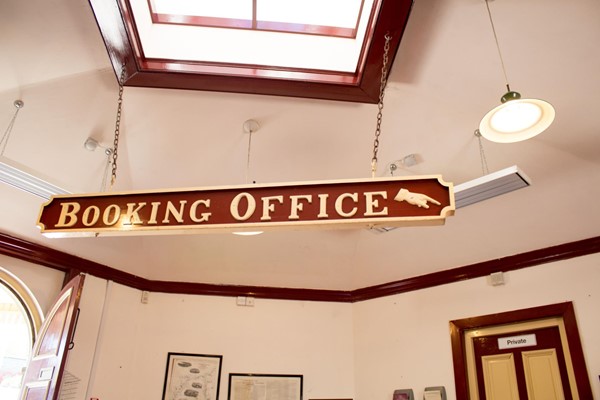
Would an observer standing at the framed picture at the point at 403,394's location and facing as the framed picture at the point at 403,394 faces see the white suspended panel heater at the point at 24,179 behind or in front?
in front

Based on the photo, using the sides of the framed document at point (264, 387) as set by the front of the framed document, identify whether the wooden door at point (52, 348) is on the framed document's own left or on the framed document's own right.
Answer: on the framed document's own right

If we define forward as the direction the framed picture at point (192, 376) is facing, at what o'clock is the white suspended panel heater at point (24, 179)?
The white suspended panel heater is roughly at 1 o'clock from the framed picture.

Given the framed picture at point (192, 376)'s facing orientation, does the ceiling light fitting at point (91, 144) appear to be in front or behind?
in front

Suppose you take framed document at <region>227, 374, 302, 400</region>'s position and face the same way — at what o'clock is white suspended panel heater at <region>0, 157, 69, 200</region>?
The white suspended panel heater is roughly at 1 o'clock from the framed document.

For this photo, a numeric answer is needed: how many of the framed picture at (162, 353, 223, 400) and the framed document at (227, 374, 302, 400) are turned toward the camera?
2

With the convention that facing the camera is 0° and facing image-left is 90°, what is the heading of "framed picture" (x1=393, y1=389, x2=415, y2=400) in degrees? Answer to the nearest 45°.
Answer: approximately 45°

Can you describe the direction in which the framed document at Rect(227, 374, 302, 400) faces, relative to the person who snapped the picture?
facing the viewer

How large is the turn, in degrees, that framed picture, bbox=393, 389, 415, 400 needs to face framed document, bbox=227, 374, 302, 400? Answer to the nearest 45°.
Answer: approximately 45° to its right

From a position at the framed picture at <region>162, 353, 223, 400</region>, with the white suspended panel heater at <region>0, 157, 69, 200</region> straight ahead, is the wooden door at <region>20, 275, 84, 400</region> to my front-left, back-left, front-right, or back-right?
front-right

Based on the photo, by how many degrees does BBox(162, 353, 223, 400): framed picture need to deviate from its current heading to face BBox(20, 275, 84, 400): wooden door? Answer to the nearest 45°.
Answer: approximately 45° to its right

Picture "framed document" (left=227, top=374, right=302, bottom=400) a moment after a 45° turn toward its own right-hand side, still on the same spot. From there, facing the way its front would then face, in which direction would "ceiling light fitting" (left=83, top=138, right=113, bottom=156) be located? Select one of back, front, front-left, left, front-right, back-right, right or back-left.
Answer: front

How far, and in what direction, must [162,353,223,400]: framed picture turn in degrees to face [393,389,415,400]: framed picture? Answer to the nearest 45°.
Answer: approximately 90° to its left

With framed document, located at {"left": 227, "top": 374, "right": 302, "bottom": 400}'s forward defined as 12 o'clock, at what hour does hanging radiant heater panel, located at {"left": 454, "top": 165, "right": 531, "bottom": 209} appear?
The hanging radiant heater panel is roughly at 11 o'clock from the framed document.

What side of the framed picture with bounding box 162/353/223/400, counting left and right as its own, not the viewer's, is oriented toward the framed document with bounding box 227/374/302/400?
left

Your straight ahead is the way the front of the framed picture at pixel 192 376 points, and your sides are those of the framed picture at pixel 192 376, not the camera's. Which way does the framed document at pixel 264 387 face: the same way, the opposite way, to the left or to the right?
the same way

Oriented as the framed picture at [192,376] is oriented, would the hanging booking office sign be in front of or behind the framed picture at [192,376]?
in front
